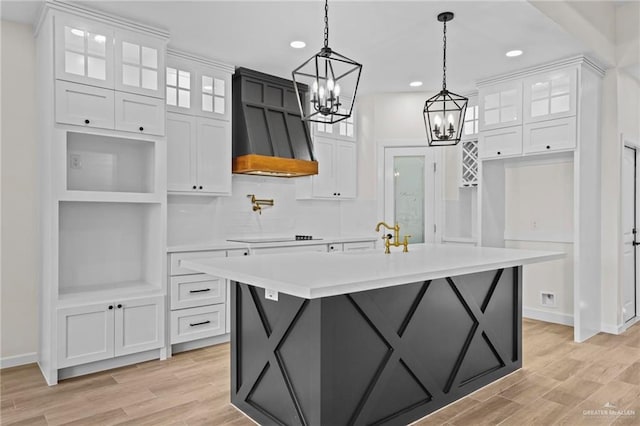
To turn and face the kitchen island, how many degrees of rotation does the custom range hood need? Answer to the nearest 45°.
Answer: approximately 45° to its right

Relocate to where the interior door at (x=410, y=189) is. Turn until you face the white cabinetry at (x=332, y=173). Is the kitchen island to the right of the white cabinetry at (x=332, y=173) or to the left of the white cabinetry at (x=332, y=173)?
left

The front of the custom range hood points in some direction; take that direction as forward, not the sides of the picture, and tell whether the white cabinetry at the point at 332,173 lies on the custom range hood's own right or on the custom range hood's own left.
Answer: on the custom range hood's own left

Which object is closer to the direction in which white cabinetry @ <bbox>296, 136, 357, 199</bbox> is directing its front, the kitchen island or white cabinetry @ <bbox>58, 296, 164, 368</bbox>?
the kitchen island

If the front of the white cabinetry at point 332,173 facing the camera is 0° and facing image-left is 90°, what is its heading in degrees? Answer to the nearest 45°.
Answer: approximately 315°

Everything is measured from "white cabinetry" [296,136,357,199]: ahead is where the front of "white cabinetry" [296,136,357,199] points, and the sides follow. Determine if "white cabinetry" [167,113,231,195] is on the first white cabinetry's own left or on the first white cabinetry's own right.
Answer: on the first white cabinetry's own right

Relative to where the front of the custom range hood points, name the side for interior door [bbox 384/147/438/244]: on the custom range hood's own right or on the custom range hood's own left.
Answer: on the custom range hood's own left

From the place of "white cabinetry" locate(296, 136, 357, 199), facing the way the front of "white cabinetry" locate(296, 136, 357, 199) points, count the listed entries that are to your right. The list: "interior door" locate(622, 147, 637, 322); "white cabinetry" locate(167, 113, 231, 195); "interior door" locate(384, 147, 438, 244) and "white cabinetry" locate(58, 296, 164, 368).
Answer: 2

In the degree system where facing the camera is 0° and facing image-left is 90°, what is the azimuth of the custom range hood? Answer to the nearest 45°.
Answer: approximately 315°

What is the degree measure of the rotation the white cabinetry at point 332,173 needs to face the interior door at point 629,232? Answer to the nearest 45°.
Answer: approximately 45° to its left
